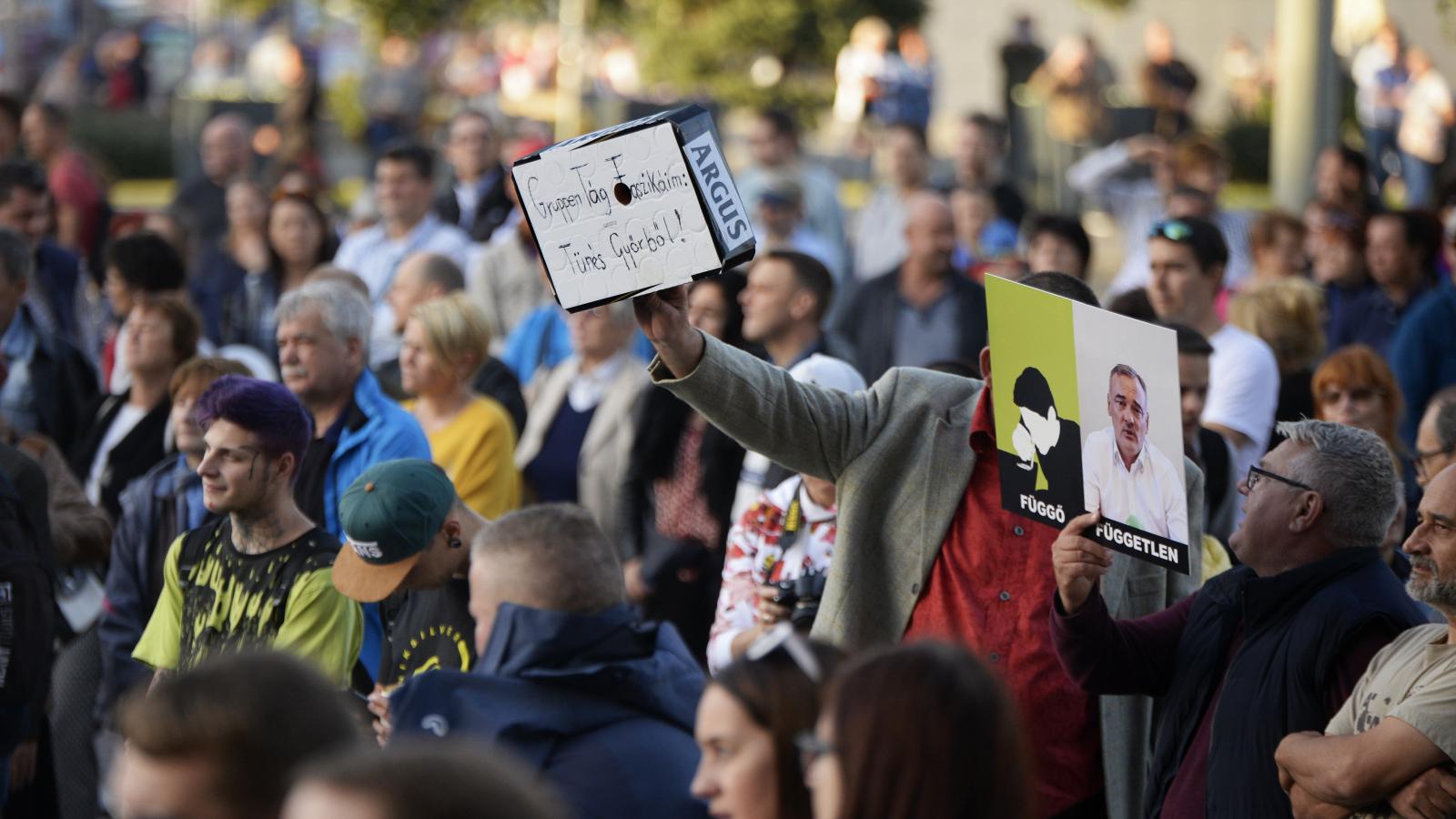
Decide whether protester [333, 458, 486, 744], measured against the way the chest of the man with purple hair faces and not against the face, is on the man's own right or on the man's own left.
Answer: on the man's own left

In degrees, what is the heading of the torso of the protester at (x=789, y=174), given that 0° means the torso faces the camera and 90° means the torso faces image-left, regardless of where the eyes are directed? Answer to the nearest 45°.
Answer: approximately 45°

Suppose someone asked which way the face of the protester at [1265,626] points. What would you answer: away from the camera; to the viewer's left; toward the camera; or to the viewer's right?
to the viewer's left

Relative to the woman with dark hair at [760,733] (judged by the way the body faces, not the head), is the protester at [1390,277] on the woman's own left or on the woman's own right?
on the woman's own right

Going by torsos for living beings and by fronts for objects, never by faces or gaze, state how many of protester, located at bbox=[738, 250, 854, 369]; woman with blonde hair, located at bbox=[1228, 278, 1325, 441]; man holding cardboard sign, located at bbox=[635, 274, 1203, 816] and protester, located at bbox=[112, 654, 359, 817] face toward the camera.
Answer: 1

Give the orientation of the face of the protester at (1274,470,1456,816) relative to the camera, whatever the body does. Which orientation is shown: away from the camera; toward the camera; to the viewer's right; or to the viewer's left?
to the viewer's left

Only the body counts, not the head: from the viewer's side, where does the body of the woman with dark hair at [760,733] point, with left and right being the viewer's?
facing to the left of the viewer

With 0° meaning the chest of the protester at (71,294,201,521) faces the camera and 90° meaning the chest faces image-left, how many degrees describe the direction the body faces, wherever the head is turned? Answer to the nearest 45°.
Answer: approximately 45°

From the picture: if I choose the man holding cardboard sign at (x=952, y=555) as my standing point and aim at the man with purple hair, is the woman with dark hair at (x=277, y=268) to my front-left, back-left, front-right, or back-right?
front-right

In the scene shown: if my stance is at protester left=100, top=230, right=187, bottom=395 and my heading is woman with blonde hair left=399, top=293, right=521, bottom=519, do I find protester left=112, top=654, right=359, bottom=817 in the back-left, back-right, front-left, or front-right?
front-right

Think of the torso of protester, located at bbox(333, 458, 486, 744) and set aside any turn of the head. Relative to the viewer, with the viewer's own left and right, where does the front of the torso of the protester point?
facing the viewer and to the left of the viewer
